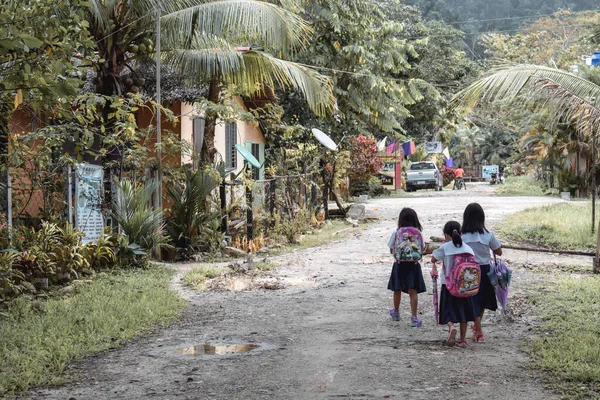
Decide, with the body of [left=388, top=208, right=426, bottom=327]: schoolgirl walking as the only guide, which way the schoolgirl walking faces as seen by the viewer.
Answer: away from the camera

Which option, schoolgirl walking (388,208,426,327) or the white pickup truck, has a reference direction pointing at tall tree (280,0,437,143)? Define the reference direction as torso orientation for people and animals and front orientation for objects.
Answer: the schoolgirl walking

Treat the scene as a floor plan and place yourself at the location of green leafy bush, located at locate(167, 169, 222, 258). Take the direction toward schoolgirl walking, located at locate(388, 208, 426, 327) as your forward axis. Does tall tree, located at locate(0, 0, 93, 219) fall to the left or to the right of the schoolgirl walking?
right

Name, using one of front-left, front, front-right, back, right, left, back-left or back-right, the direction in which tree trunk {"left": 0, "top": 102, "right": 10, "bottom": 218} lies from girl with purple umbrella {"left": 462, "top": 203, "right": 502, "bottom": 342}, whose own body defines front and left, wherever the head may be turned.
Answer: left

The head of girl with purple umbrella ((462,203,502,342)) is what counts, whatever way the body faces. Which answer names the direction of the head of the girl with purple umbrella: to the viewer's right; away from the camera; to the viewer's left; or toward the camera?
away from the camera

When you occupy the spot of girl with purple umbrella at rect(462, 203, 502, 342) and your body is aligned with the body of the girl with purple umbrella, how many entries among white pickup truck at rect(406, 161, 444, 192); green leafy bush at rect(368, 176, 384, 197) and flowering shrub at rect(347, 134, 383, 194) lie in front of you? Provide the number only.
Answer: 3

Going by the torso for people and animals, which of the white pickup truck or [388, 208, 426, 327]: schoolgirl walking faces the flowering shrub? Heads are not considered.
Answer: the schoolgirl walking

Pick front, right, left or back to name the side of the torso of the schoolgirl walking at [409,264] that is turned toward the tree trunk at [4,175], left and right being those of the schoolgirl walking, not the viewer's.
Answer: left

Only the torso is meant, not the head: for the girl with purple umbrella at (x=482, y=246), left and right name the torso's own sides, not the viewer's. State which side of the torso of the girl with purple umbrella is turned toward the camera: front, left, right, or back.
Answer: back
